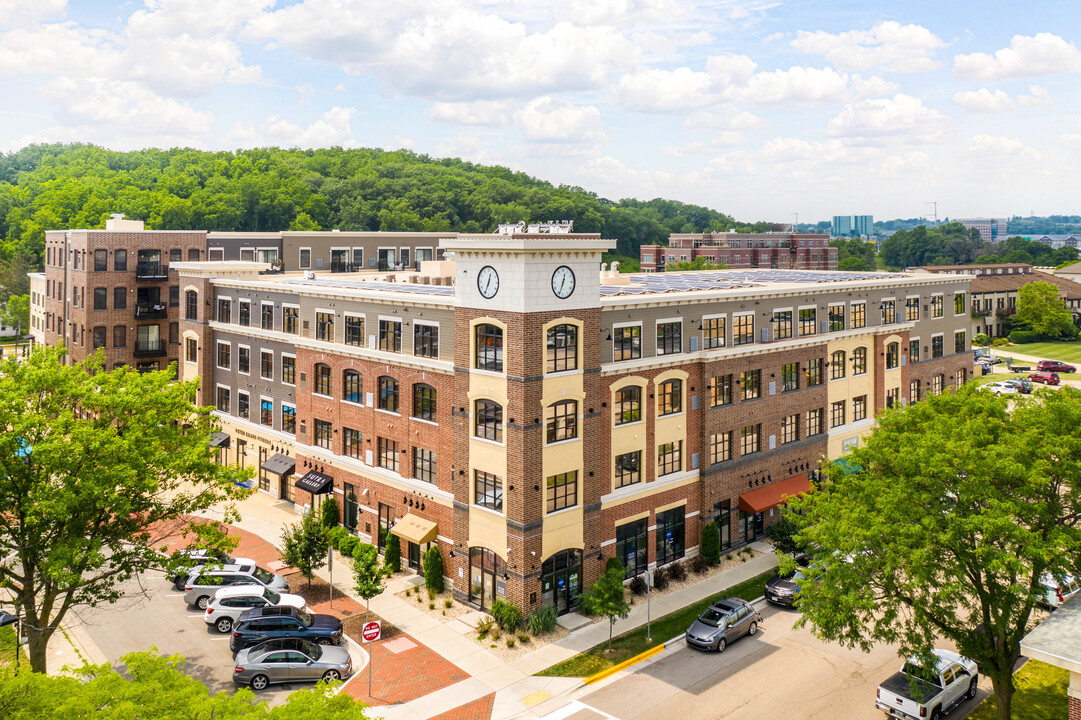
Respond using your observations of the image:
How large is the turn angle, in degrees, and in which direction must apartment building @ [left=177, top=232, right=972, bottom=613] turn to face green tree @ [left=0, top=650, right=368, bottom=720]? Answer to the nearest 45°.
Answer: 0° — it already faces it

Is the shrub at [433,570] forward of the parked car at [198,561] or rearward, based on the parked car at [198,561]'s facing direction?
forward

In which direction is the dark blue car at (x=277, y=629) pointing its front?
to the viewer's right

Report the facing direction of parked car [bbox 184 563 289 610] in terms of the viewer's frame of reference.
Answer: facing to the right of the viewer

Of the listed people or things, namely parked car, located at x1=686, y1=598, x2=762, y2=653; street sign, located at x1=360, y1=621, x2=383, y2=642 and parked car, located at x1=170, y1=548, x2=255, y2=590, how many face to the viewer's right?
1

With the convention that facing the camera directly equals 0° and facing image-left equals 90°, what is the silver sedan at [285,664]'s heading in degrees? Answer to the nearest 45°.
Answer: approximately 270°

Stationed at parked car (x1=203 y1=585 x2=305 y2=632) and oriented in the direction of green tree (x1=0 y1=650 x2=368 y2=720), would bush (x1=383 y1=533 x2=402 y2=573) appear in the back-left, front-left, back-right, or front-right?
back-left

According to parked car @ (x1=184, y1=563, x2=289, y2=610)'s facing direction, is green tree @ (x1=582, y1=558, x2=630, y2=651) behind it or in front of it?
in front

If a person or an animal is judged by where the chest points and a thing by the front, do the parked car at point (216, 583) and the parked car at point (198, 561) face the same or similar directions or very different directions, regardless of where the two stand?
same or similar directions

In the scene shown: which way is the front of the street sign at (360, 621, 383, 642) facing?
toward the camera

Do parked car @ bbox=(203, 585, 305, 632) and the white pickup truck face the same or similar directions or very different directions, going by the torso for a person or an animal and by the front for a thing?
same or similar directions

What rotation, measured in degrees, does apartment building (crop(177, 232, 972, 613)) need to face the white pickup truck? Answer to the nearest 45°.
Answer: approximately 45° to its left

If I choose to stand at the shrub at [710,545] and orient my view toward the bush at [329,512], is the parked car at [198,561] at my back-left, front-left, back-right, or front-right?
front-left

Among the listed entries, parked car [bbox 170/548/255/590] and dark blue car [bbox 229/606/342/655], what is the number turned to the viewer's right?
2
